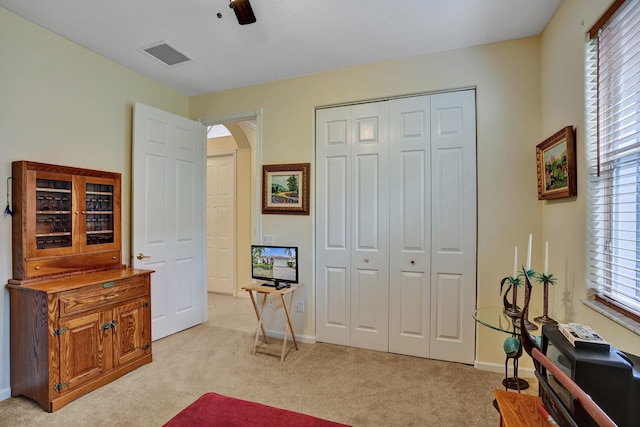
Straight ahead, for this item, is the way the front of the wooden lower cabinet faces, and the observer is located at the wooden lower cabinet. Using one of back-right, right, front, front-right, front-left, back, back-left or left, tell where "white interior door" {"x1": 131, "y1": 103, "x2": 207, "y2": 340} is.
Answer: left

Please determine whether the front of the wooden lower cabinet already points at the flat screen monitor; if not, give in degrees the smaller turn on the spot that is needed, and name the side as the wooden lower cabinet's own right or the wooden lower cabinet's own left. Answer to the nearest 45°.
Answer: approximately 45° to the wooden lower cabinet's own left

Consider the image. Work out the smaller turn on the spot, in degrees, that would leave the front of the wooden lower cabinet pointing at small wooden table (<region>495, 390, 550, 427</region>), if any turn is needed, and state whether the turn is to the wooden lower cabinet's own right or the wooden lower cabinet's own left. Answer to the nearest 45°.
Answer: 0° — it already faces it

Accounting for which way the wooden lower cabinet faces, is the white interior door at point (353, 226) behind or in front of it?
in front

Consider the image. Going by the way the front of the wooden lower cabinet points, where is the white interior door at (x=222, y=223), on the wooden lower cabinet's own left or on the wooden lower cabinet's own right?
on the wooden lower cabinet's own left

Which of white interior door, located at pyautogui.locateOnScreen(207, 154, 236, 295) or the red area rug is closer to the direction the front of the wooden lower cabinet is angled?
the red area rug

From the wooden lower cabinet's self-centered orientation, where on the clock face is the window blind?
The window blind is roughly at 12 o'clock from the wooden lower cabinet.

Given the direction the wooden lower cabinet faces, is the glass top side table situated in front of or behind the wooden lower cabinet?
in front

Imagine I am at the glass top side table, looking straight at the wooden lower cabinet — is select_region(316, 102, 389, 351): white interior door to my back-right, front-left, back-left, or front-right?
front-right

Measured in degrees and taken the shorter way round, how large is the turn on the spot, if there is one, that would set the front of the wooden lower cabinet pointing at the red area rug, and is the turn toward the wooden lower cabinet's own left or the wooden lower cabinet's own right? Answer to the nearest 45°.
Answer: approximately 45° to the wooden lower cabinet's own right

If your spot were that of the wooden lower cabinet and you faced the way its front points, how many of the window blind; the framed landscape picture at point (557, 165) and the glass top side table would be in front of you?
3

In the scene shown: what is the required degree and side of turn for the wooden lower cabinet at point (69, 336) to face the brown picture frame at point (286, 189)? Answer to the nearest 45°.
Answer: approximately 45° to its left
